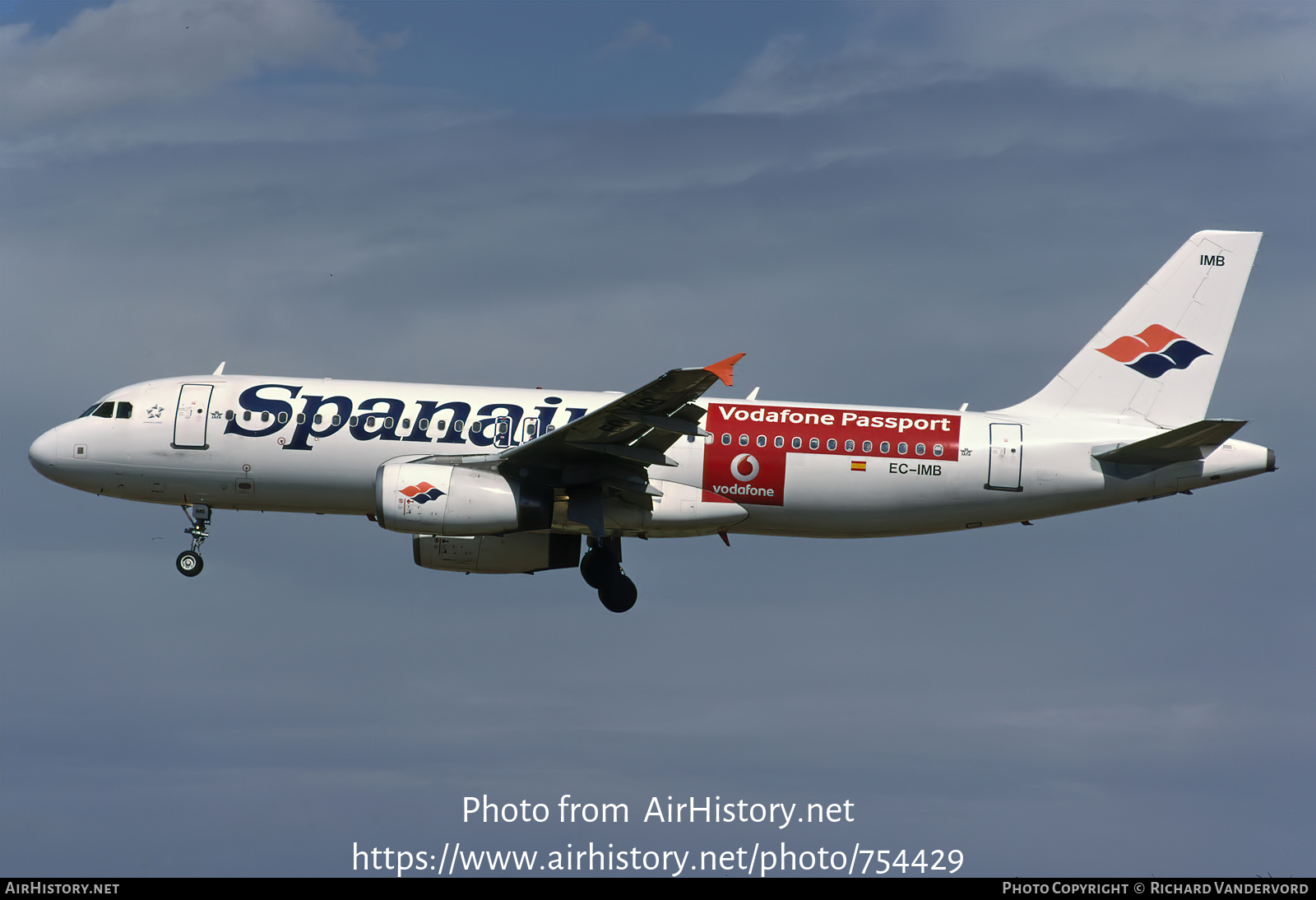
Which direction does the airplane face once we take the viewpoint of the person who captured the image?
facing to the left of the viewer
